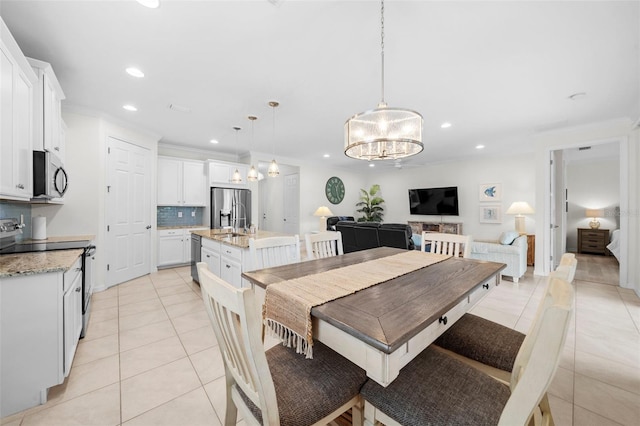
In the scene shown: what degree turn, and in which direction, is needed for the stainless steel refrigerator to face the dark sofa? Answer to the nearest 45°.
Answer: approximately 45° to its left

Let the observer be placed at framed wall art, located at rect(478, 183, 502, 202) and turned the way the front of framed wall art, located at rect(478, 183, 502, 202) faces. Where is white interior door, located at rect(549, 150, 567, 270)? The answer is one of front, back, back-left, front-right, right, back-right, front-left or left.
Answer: front-left

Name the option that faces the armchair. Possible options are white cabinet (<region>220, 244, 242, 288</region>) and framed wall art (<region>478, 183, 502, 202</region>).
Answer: the framed wall art

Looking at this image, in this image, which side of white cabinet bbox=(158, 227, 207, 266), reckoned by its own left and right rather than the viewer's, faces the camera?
front

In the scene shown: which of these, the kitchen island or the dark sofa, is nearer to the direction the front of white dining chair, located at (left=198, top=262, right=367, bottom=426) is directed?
the dark sofa

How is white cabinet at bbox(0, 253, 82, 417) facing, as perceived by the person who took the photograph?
facing to the right of the viewer

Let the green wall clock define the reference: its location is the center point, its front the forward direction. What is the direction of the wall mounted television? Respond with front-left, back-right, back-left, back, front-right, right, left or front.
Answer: front-left

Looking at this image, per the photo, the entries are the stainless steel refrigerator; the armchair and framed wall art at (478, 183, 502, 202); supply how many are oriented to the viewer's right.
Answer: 0

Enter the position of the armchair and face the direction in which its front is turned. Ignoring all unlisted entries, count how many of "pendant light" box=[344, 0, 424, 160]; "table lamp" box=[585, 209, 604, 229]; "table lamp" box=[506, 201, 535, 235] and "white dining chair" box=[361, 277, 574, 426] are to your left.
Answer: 2

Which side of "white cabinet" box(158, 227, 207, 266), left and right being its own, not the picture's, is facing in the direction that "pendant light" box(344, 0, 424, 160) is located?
front

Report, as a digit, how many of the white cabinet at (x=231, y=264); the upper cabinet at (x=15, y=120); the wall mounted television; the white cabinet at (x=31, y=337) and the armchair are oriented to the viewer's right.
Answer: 2

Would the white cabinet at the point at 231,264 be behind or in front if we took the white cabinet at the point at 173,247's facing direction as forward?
in front

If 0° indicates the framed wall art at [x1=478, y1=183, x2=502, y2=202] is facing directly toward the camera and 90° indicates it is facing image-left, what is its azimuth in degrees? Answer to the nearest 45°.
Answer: approximately 0°

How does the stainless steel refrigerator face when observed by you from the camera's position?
facing the viewer

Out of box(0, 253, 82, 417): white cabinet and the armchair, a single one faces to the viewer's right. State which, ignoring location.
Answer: the white cabinet

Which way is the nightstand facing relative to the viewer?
toward the camera

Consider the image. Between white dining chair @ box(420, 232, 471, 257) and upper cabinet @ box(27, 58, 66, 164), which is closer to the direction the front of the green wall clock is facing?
the white dining chair

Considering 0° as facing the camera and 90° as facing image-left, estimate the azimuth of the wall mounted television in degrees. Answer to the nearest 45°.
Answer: approximately 45°

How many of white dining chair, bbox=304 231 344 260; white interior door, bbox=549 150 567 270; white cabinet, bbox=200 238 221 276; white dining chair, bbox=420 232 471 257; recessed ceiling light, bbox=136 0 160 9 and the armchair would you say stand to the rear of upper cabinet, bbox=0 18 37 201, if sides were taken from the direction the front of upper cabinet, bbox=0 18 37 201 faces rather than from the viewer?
0

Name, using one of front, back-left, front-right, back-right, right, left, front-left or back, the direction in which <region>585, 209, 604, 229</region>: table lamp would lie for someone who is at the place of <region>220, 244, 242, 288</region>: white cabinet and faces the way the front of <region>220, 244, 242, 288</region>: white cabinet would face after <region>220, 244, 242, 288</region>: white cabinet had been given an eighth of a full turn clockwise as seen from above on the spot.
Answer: back
